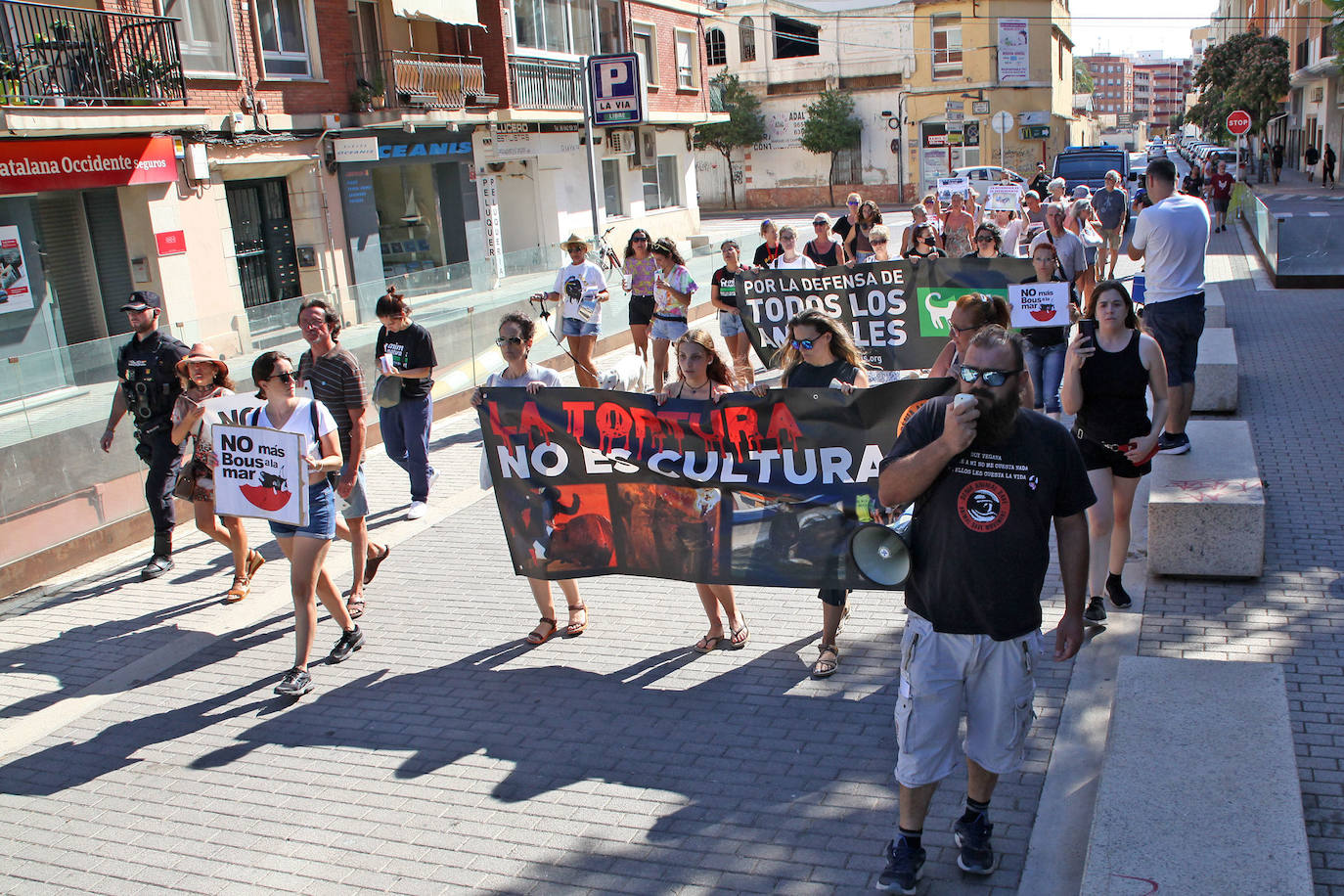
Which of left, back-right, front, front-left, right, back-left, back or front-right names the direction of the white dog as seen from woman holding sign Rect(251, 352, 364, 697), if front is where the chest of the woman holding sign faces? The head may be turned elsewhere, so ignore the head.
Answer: back

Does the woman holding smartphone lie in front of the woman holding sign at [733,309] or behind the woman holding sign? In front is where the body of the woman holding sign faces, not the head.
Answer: in front

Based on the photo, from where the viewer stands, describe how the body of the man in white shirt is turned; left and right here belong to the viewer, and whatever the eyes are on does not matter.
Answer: facing away from the viewer and to the left of the viewer

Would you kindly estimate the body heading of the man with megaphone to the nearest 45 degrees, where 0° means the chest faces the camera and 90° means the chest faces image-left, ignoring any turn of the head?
approximately 0°

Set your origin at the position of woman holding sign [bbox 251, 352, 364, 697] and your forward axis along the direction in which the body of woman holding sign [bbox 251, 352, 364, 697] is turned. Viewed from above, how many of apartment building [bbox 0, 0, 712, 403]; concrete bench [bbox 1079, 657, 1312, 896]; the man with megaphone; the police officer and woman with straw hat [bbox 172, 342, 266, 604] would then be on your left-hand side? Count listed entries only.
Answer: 2

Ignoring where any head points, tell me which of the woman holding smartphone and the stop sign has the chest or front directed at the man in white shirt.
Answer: the stop sign

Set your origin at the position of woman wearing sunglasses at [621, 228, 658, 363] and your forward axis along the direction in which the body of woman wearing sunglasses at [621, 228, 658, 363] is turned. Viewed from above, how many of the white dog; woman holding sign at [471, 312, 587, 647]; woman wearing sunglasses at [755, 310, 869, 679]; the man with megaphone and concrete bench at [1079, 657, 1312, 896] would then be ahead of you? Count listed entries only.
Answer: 5

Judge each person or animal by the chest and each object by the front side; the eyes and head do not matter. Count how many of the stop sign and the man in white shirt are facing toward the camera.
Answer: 1

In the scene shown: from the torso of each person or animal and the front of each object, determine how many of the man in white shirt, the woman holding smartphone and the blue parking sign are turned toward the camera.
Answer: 2
